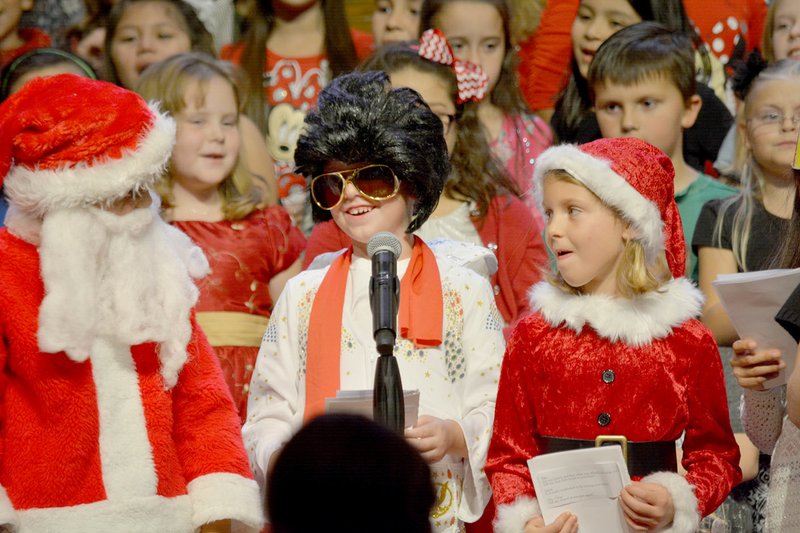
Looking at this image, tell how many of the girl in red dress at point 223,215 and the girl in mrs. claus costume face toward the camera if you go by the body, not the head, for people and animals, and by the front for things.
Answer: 2

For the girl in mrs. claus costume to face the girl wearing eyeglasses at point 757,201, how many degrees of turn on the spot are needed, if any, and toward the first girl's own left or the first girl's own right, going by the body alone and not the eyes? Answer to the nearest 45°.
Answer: approximately 180°

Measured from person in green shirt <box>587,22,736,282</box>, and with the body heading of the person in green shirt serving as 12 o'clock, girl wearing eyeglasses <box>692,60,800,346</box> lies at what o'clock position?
The girl wearing eyeglasses is roughly at 9 o'clock from the person in green shirt.

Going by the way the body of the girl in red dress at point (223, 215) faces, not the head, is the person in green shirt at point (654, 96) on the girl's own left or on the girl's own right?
on the girl's own left

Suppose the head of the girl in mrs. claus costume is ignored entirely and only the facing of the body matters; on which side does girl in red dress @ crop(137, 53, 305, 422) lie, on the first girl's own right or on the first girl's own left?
on the first girl's own right

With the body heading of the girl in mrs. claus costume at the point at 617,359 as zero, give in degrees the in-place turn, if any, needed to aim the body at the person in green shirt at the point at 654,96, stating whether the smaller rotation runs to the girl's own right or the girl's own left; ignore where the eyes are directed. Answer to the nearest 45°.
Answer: approximately 180°

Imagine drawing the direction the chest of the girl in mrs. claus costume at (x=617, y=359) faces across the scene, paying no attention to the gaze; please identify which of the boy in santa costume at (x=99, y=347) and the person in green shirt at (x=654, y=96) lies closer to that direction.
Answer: the boy in santa costume

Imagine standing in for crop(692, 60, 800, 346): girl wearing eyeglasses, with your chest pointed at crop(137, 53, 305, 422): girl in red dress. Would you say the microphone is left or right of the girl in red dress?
left

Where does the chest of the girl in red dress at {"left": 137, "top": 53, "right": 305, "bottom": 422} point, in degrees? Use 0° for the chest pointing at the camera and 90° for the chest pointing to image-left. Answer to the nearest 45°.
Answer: approximately 0°

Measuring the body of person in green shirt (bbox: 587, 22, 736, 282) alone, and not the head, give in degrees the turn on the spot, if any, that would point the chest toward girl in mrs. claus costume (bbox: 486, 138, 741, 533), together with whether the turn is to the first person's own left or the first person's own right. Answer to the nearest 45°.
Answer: approximately 45° to the first person's own left

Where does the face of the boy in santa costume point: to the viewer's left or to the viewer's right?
to the viewer's right
